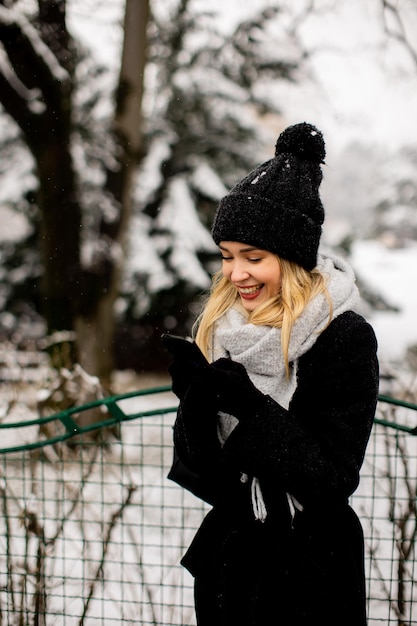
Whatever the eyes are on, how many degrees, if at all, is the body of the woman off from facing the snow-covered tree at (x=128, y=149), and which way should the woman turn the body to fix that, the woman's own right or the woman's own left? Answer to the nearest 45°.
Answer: approximately 135° to the woman's own right

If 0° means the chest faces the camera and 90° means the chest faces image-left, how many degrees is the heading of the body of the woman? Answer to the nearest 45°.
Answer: approximately 45°
